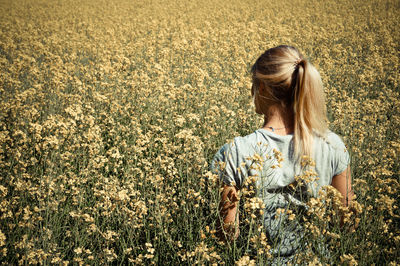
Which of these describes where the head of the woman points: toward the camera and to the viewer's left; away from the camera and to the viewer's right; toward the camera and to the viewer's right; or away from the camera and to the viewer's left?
away from the camera and to the viewer's left

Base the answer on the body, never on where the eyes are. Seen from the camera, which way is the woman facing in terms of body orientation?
away from the camera
